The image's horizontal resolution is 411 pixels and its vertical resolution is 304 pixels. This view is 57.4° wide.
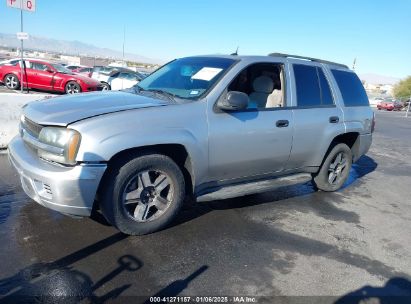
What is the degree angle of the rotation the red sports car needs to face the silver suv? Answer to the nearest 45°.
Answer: approximately 45° to its right

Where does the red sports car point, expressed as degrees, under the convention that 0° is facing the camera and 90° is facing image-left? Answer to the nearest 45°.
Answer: approximately 315°

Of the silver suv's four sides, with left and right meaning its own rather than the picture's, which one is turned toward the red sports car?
right

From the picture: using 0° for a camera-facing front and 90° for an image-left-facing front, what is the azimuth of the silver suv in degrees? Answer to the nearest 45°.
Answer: approximately 45°

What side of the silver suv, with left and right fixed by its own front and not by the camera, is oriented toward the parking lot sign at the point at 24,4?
right
